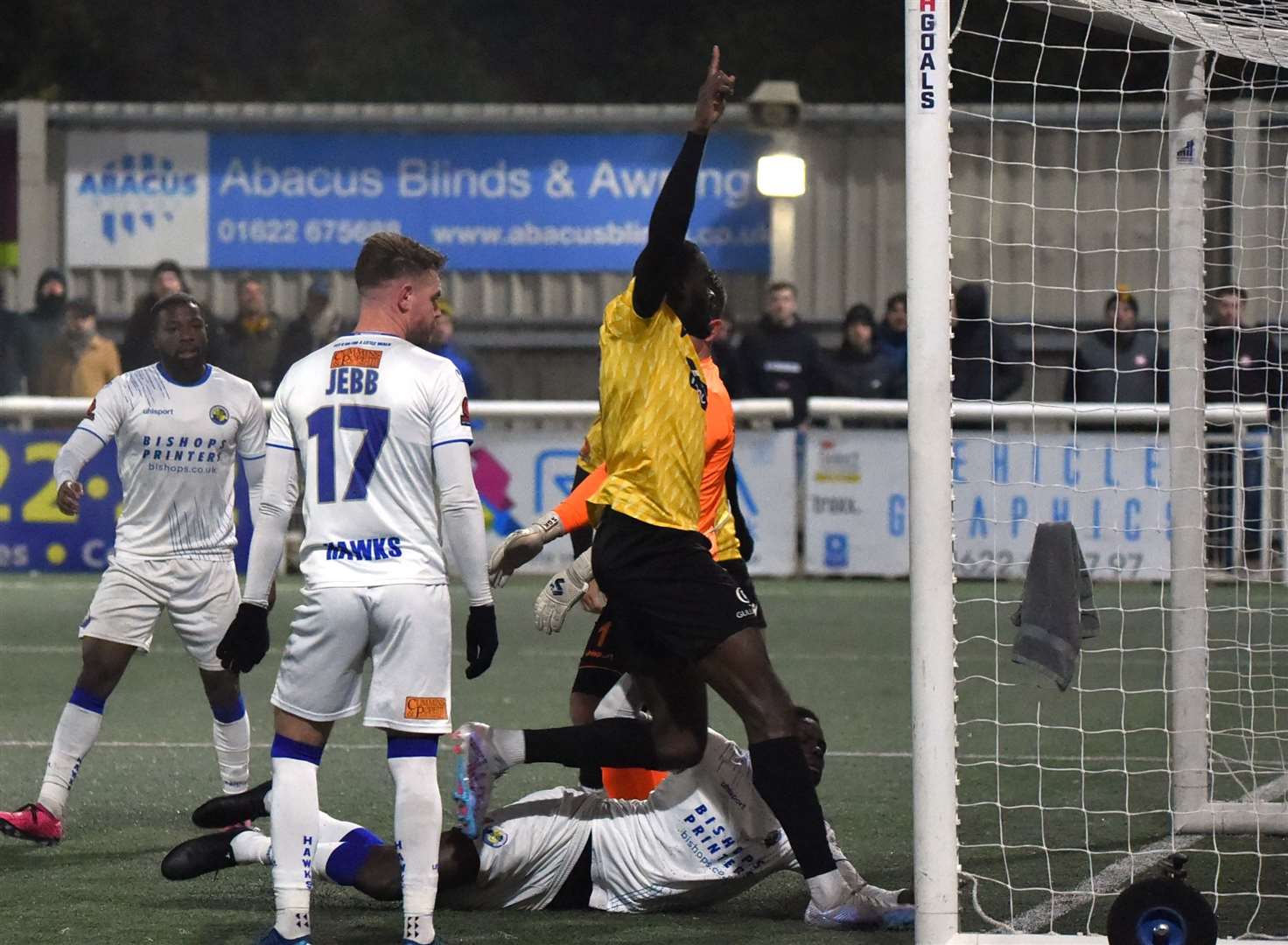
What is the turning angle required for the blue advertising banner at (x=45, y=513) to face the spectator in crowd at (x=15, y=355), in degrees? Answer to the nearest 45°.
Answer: approximately 180°

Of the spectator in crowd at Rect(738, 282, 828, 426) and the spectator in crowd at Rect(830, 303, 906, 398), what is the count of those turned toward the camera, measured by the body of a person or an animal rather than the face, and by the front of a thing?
2

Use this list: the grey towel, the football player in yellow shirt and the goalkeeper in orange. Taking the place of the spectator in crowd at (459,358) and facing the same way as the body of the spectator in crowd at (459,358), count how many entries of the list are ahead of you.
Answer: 3

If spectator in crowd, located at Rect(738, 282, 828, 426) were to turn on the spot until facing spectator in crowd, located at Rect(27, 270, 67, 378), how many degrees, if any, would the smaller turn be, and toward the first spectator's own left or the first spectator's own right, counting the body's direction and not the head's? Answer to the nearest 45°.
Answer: approximately 90° to the first spectator's own right

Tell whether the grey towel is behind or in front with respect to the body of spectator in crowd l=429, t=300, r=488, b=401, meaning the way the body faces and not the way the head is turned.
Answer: in front
